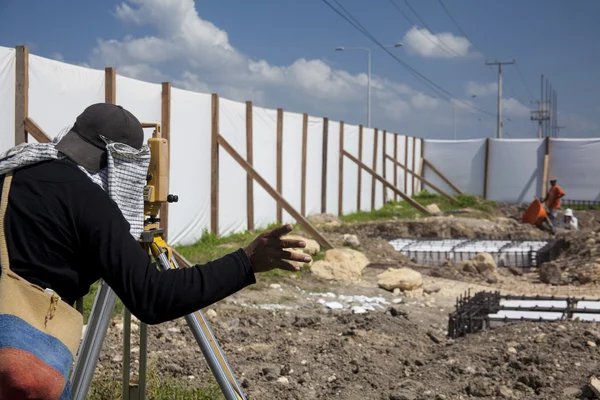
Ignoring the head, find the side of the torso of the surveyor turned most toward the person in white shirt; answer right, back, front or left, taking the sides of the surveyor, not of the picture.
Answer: front

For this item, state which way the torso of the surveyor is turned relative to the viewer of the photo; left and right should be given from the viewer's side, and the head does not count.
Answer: facing away from the viewer and to the right of the viewer

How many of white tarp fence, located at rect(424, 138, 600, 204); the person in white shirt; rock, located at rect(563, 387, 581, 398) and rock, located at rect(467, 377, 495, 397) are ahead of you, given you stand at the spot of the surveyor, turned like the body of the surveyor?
4

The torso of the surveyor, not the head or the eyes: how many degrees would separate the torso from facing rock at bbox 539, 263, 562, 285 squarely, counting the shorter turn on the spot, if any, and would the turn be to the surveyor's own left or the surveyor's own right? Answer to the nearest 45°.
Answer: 0° — they already face it

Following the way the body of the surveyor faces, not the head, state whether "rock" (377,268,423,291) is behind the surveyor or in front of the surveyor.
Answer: in front

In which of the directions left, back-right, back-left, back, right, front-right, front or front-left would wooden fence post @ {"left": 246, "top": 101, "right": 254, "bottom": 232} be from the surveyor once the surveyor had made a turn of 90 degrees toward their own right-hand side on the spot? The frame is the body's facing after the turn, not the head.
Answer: back-left

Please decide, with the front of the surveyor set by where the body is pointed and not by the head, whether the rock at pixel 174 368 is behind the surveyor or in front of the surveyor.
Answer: in front

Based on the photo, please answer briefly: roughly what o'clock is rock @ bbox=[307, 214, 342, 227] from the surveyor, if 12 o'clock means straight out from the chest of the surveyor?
The rock is roughly at 11 o'clock from the surveyor.

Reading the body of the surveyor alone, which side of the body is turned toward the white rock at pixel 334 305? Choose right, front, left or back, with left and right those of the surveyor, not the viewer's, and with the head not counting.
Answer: front

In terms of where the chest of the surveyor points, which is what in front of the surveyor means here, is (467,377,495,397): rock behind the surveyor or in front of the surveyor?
in front

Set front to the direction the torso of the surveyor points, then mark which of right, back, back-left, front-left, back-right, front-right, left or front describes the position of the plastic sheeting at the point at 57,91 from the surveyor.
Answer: front-left

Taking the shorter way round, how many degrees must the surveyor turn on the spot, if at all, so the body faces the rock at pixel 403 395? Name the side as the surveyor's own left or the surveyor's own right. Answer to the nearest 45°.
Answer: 0° — they already face it
